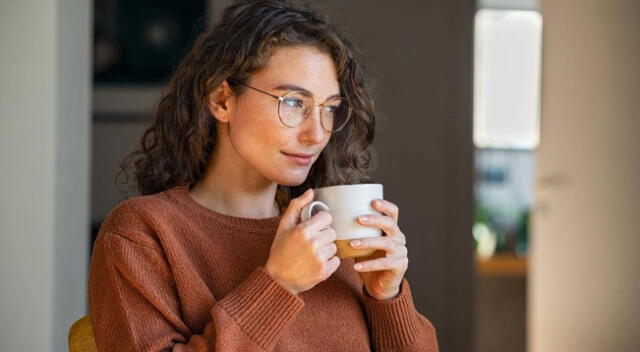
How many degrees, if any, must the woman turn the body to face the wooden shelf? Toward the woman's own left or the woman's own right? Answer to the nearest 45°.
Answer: approximately 135° to the woman's own left

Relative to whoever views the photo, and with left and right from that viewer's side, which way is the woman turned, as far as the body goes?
facing the viewer and to the right of the viewer

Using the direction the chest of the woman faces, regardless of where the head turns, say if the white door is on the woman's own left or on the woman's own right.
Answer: on the woman's own left
